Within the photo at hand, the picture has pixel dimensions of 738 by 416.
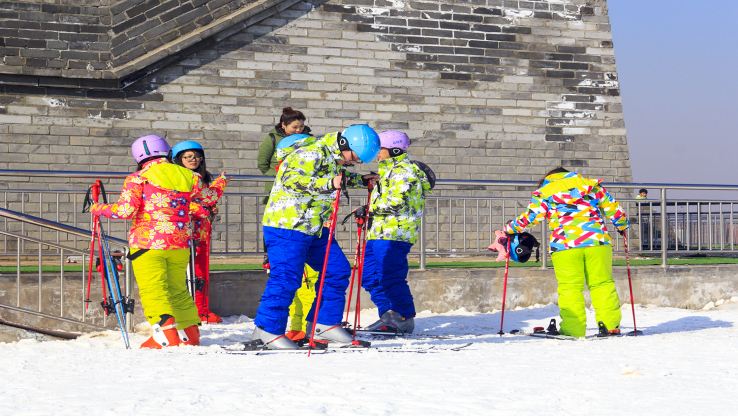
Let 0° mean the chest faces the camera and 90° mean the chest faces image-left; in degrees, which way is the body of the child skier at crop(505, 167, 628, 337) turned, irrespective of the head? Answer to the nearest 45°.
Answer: approximately 180°

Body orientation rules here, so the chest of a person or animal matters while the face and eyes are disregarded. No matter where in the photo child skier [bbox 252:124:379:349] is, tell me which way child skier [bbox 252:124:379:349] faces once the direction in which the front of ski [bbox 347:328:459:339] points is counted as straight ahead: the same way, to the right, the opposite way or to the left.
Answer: the opposite way

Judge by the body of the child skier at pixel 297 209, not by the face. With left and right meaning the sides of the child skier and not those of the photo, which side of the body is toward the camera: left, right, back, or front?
right

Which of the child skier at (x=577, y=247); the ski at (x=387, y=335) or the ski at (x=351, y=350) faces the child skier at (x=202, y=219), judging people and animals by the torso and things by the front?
the ski at (x=387, y=335)

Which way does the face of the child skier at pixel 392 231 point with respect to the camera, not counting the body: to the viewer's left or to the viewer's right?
to the viewer's left

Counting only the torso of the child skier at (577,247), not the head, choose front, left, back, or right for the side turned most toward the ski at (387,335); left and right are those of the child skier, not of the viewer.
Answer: left

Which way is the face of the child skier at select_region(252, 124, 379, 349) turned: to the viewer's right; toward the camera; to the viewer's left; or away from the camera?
to the viewer's right

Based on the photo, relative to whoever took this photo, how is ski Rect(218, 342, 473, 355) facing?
facing to the right of the viewer

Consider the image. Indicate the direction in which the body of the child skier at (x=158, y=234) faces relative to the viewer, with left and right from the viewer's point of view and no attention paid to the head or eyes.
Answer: facing away from the viewer and to the left of the viewer

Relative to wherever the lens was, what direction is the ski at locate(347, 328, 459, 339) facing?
facing to the left of the viewer
